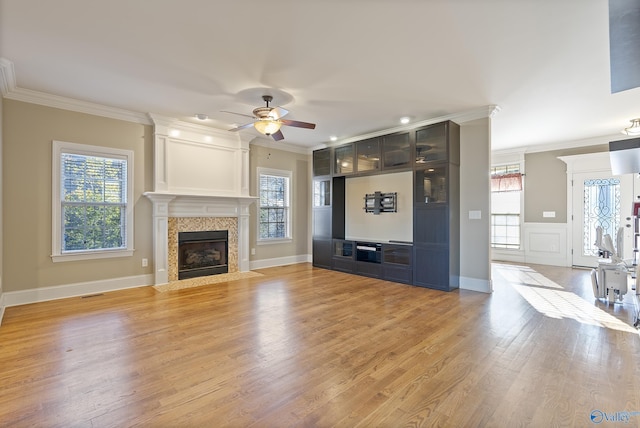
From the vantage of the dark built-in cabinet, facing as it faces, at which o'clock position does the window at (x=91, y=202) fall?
The window is roughly at 1 o'clock from the dark built-in cabinet.

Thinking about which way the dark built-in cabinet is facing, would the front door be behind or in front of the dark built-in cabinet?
behind

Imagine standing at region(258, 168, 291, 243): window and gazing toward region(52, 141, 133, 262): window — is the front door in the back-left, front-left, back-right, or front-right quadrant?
back-left

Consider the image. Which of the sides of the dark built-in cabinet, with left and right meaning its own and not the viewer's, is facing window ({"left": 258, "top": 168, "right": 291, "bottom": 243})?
right

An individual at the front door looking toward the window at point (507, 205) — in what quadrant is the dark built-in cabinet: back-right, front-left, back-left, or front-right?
front-left

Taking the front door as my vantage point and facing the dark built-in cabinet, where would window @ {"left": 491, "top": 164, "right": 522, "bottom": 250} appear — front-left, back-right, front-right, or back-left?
front-right

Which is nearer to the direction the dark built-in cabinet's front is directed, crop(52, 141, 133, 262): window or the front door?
the window

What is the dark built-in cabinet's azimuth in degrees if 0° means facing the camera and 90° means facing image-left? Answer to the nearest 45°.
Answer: approximately 45°
